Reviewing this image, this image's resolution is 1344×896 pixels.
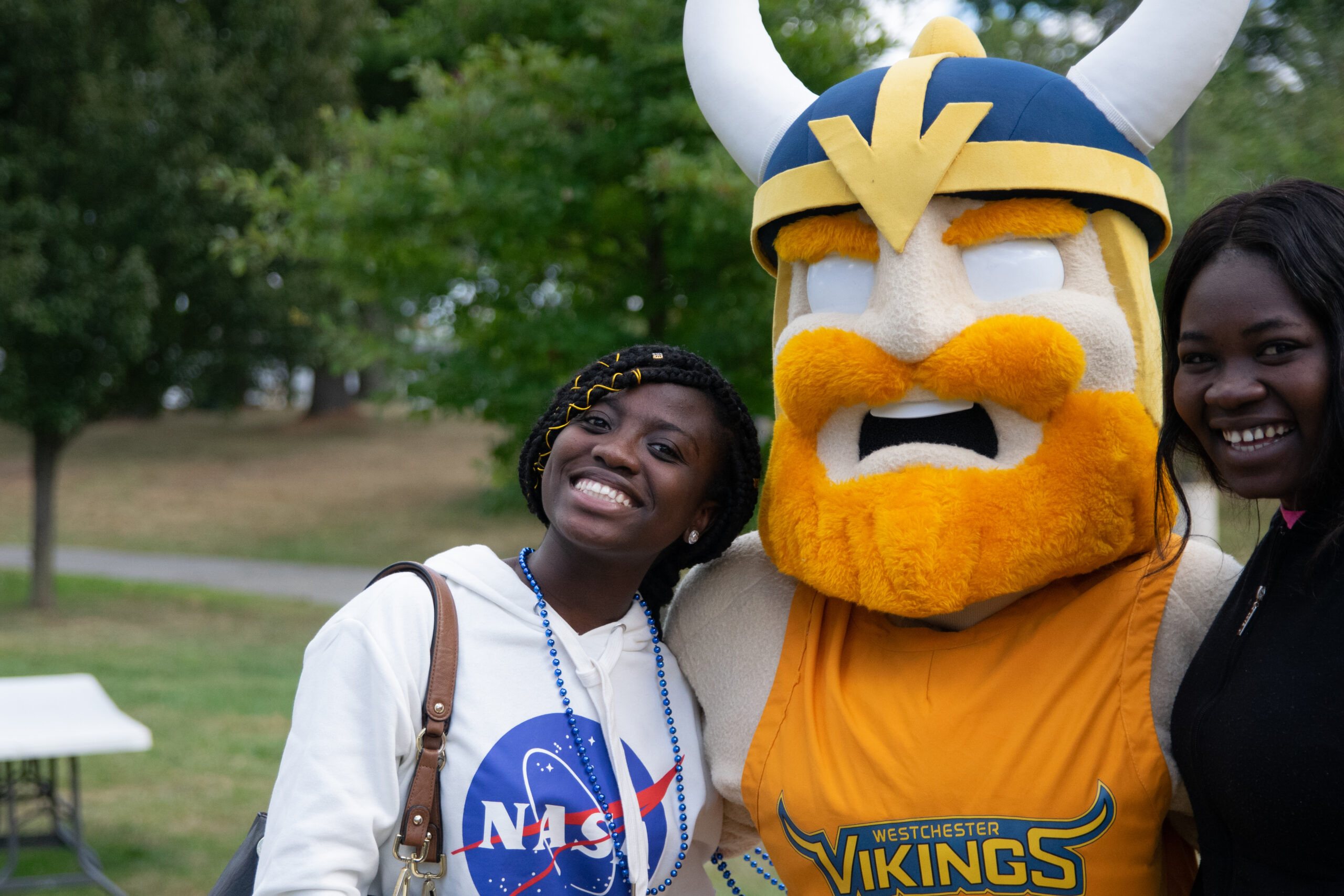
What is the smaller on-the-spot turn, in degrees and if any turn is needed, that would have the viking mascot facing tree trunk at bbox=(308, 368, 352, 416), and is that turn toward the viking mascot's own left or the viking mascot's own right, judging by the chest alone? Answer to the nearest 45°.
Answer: approximately 135° to the viking mascot's own right

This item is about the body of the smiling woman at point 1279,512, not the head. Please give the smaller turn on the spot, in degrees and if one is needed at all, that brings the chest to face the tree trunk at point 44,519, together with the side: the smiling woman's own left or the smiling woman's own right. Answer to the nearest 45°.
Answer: approximately 90° to the smiling woman's own right

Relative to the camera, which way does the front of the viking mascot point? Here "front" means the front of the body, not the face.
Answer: toward the camera

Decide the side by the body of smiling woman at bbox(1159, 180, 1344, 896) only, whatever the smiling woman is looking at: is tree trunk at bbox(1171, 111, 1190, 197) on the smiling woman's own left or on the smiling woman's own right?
on the smiling woman's own right

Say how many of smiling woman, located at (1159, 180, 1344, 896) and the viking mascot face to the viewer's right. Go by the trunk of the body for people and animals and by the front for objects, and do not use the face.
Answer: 0

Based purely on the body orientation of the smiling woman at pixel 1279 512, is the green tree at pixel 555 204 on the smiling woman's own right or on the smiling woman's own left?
on the smiling woman's own right

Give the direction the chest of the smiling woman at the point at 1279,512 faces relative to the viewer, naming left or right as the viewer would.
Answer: facing the viewer and to the left of the viewer

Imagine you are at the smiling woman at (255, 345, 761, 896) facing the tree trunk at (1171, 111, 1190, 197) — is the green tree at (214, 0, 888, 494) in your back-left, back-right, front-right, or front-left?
front-left

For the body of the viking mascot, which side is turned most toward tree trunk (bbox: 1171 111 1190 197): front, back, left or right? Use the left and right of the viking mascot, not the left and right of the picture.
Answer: back

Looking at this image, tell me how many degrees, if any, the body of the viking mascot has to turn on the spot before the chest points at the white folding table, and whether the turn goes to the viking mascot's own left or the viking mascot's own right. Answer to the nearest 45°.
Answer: approximately 135° to the viking mascot's own right
